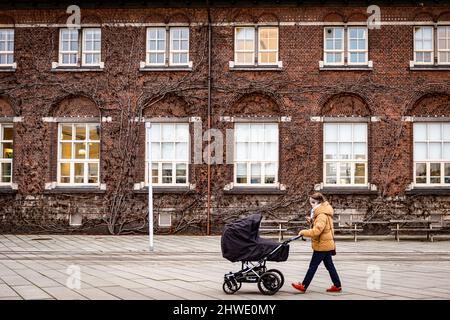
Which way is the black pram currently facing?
to the viewer's left

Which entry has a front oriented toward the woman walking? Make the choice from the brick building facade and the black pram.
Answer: the brick building facade

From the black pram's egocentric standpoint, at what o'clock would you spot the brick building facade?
The brick building facade is roughly at 3 o'clock from the black pram.

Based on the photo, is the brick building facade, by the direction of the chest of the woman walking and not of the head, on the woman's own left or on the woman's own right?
on the woman's own right

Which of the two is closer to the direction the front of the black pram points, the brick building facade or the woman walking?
the brick building facade

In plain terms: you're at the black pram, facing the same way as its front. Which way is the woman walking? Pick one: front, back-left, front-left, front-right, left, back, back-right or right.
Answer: back

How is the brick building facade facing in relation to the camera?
toward the camera

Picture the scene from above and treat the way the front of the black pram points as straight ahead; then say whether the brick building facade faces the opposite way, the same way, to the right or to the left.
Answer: to the left

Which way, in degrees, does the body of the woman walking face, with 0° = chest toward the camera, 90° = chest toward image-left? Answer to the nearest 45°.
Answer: approximately 90°

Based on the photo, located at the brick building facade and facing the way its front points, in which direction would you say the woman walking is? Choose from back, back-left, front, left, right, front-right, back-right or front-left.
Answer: front

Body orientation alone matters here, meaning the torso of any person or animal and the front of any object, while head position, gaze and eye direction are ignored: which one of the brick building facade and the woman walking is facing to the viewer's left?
the woman walking

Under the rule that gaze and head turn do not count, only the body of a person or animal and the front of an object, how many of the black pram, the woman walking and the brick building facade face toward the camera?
1

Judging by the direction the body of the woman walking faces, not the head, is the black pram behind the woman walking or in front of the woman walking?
in front

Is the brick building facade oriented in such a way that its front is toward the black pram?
yes
